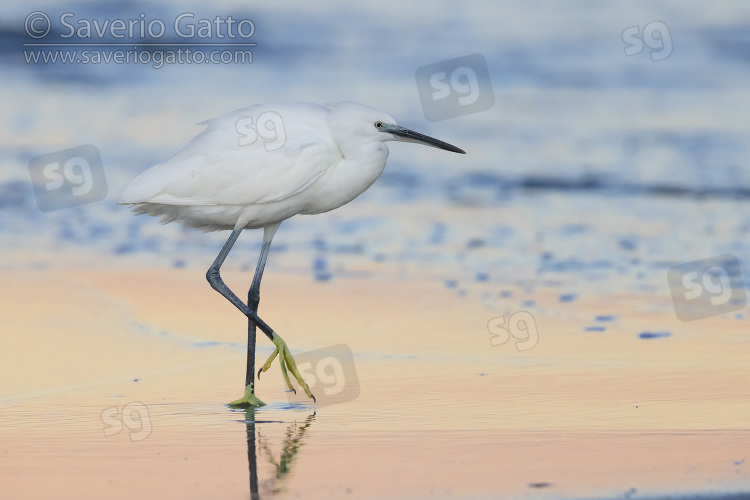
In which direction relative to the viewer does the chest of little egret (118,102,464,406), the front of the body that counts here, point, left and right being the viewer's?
facing to the right of the viewer
